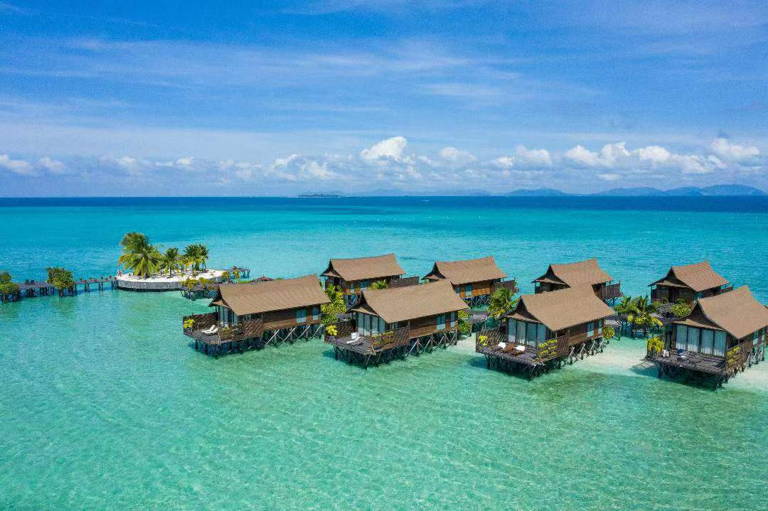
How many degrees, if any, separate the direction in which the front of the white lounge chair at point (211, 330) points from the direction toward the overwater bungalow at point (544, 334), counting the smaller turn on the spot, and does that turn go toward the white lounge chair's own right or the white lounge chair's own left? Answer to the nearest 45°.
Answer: approximately 90° to the white lounge chair's own left

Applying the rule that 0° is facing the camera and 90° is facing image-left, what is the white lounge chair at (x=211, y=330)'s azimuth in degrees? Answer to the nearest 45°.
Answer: approximately 45°

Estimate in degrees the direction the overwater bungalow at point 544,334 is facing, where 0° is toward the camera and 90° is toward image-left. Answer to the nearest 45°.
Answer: approximately 45°

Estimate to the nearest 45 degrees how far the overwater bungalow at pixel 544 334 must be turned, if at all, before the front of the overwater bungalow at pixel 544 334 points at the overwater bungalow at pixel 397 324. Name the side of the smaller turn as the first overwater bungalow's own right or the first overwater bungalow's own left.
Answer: approximately 45° to the first overwater bungalow's own right

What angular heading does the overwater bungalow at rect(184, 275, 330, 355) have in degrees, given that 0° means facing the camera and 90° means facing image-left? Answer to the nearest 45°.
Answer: approximately 45°

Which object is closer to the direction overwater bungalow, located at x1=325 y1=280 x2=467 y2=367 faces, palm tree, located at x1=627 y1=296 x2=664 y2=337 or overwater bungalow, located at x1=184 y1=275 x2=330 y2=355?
the overwater bungalow

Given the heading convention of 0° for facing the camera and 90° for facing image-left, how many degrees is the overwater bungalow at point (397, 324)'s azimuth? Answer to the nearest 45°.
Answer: approximately 45°

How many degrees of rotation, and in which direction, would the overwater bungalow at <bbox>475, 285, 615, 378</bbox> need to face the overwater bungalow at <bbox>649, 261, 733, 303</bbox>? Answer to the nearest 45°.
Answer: approximately 180°

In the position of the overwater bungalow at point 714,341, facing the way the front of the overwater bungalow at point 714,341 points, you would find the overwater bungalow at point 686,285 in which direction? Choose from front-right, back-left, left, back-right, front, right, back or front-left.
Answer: back-right

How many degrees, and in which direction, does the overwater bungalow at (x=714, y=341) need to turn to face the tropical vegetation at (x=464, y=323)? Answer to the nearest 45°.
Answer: approximately 45° to its right
